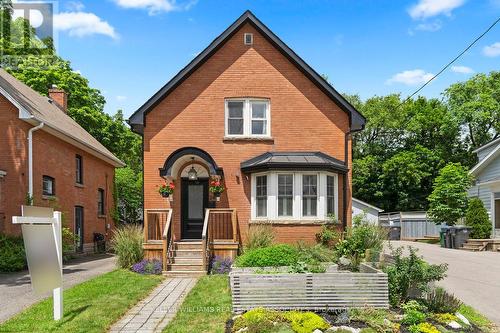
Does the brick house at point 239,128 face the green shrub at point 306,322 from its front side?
yes

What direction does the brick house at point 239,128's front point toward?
toward the camera

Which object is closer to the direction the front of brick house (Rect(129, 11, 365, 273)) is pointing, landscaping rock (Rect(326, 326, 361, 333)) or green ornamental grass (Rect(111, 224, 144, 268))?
the landscaping rock

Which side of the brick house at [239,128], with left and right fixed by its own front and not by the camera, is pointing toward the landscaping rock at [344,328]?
front

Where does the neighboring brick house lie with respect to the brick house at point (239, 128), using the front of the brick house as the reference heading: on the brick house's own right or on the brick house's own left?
on the brick house's own right

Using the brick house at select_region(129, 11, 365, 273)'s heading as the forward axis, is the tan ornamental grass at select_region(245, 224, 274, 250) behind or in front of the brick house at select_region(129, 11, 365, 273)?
in front

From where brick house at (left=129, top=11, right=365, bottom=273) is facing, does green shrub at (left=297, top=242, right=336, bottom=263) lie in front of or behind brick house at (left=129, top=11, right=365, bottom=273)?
in front

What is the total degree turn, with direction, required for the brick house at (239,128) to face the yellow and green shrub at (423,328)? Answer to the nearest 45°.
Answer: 0° — it already faces it

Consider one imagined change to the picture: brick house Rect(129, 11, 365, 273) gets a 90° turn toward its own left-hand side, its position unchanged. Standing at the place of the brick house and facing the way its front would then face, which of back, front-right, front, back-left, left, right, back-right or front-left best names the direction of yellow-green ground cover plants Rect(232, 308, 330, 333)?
right

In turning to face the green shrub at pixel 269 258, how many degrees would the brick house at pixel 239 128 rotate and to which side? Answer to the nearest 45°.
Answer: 0° — it already faces it

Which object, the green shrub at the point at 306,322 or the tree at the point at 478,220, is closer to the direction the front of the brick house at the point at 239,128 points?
the green shrub
